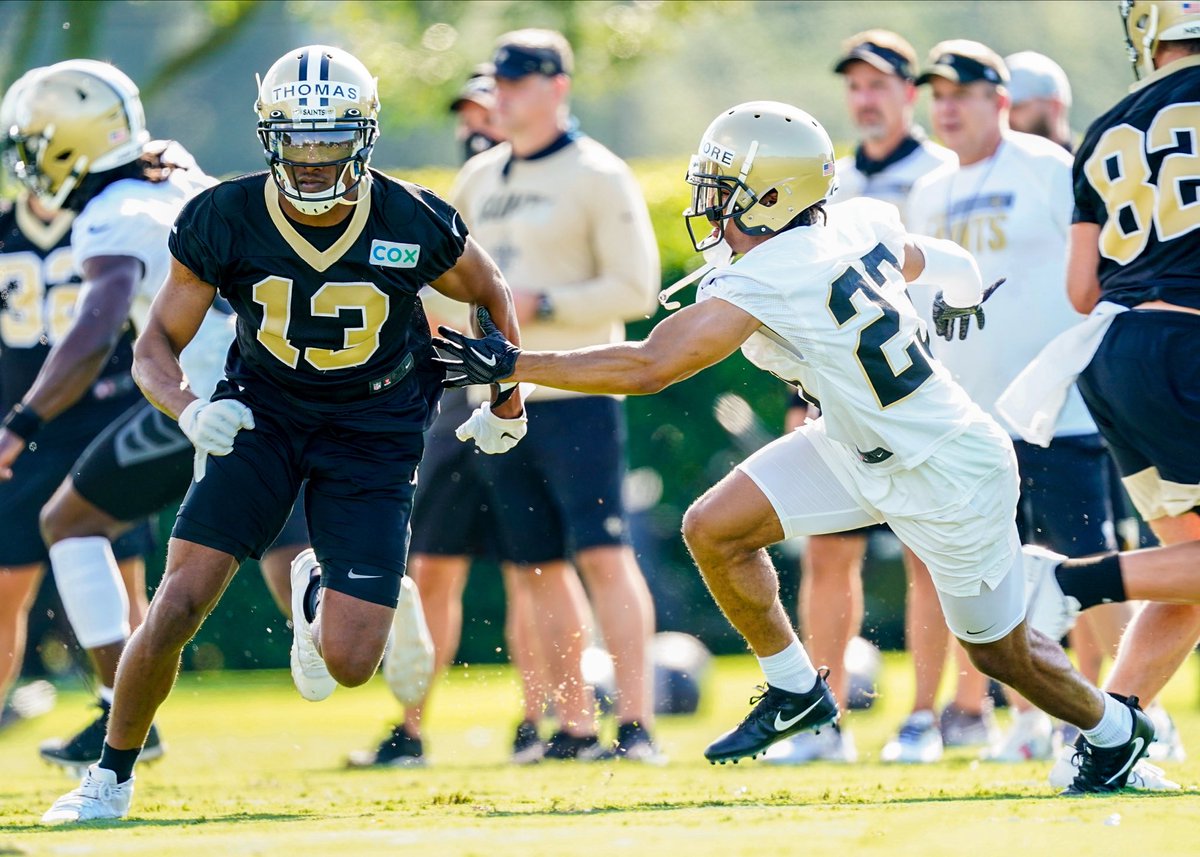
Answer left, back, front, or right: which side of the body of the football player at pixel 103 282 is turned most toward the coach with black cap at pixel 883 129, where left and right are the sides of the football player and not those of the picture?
back

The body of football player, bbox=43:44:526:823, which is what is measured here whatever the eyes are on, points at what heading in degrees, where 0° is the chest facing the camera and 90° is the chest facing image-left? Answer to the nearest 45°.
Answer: approximately 0°

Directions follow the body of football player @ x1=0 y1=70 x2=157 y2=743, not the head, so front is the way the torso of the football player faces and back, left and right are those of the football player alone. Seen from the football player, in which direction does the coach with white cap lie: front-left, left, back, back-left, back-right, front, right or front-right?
left

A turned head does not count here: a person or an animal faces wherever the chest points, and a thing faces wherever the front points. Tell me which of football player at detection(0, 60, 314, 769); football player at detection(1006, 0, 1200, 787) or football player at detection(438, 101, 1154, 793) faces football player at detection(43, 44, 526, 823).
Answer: football player at detection(438, 101, 1154, 793)

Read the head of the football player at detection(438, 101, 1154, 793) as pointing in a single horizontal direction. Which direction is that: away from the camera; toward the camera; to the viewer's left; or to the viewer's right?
to the viewer's left

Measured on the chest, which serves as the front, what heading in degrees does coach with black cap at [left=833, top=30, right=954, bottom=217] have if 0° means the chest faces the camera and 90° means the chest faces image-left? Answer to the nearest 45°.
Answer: approximately 45°

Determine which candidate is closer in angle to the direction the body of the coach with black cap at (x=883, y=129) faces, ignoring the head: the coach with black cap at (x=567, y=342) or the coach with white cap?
the coach with black cap

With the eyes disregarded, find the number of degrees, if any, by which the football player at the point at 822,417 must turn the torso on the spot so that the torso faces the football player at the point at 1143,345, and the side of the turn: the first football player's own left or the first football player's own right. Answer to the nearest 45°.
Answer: approximately 180°

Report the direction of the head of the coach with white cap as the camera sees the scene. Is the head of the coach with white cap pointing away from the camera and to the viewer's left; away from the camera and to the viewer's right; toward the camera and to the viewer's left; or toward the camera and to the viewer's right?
toward the camera and to the viewer's left

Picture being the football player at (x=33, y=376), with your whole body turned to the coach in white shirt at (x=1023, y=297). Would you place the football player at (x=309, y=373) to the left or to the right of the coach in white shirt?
right

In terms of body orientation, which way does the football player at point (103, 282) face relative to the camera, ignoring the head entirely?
to the viewer's left

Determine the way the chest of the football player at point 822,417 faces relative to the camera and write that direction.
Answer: to the viewer's left

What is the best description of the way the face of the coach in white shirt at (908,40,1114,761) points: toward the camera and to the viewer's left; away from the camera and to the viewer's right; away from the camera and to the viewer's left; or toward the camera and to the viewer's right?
toward the camera and to the viewer's left
